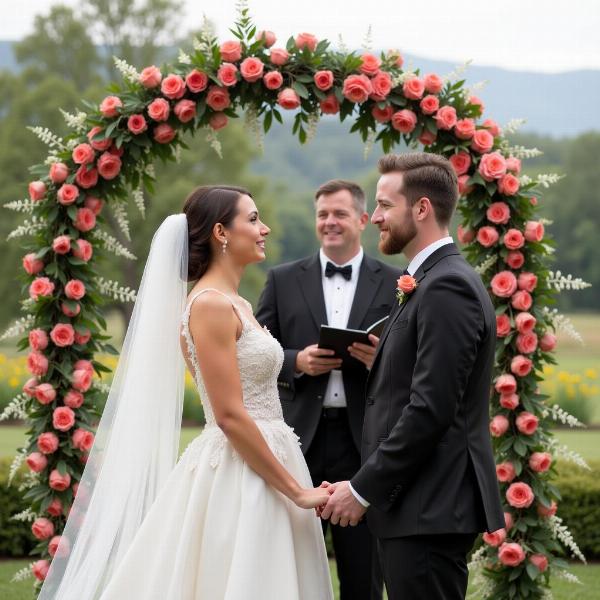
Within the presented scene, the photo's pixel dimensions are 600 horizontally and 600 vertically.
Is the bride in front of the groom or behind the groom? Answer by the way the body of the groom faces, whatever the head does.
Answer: in front

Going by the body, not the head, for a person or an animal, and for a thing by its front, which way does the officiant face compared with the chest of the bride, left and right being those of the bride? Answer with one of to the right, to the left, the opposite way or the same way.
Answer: to the right

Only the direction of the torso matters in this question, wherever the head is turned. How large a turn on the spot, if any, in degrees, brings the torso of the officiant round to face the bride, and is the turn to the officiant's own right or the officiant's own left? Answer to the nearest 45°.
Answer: approximately 45° to the officiant's own right

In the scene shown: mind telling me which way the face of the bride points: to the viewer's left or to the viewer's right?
to the viewer's right

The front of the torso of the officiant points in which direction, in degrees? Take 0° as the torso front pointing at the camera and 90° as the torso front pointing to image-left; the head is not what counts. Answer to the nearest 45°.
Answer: approximately 0°

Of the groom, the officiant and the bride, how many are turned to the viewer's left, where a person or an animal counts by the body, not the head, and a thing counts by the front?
1

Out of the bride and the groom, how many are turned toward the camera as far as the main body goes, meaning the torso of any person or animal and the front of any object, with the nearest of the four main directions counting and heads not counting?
0

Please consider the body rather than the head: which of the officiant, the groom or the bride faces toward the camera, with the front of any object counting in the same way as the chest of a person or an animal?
the officiant

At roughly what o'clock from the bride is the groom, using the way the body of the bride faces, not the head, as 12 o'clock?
The groom is roughly at 1 o'clock from the bride.

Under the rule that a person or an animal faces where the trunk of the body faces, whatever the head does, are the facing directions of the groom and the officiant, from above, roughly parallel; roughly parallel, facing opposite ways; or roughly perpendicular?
roughly perpendicular

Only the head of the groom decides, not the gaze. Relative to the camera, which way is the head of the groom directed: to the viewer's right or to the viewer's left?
to the viewer's left

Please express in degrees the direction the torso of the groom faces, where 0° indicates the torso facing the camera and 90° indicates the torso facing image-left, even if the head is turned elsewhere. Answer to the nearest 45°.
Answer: approximately 90°

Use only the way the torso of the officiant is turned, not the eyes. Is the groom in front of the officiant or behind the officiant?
in front

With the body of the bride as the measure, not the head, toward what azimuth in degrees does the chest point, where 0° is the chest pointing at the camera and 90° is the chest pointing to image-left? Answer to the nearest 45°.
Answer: approximately 270°
